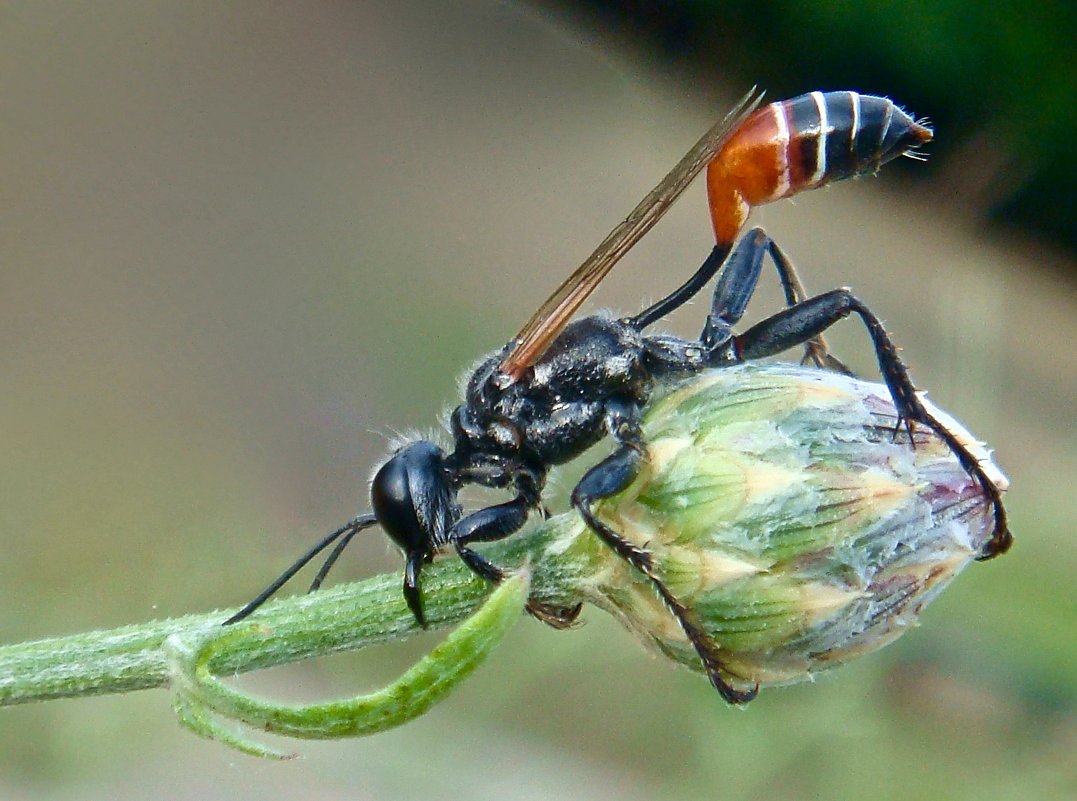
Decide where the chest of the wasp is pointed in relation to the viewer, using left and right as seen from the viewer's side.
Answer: facing to the left of the viewer
